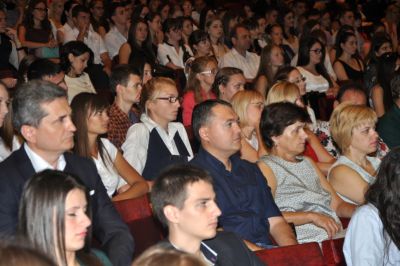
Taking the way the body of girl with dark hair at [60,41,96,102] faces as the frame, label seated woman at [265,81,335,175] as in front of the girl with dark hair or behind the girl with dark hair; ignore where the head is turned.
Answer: in front

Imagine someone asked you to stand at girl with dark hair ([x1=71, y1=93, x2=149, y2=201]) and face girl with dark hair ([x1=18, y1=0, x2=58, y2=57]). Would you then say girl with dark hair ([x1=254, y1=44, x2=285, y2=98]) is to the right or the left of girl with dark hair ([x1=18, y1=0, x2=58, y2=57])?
right

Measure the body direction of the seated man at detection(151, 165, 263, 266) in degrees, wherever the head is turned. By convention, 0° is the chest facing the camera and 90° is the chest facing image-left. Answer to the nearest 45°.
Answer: approximately 315°

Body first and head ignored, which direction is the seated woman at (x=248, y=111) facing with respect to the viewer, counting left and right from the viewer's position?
facing the viewer and to the right of the viewer

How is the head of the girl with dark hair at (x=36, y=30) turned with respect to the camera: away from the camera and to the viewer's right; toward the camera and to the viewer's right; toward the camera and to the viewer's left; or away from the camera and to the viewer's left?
toward the camera and to the viewer's right
